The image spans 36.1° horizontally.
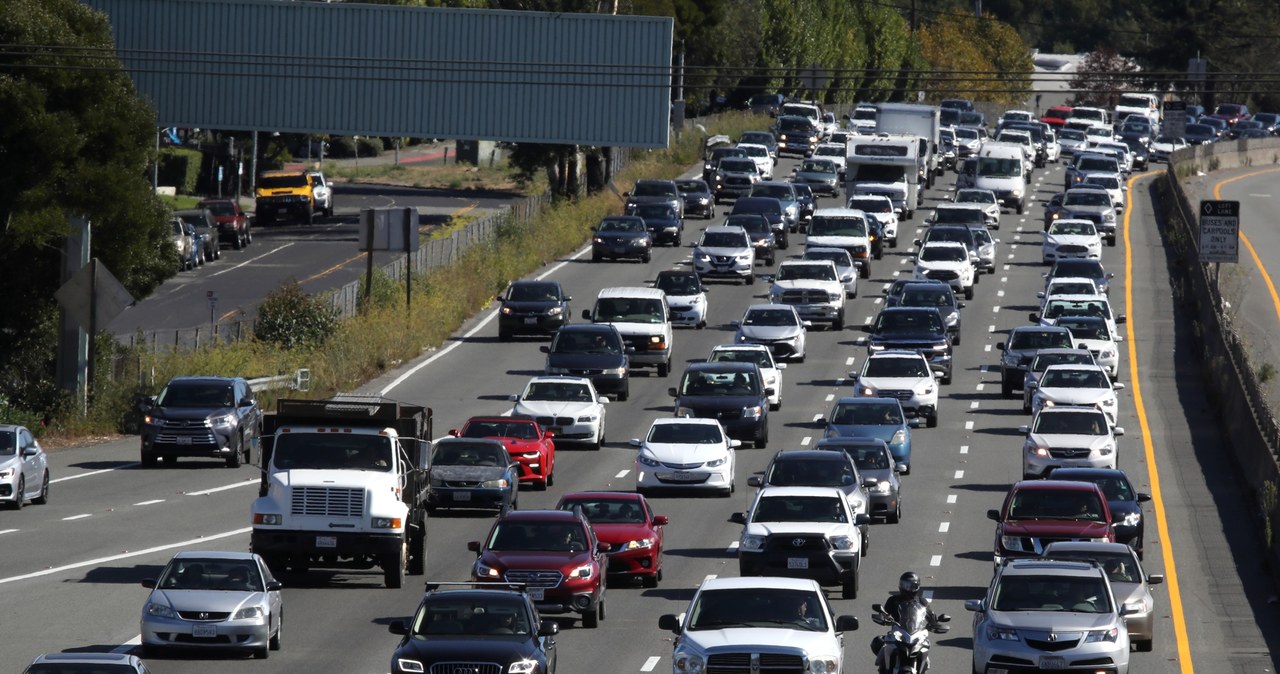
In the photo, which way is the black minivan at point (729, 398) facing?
toward the camera

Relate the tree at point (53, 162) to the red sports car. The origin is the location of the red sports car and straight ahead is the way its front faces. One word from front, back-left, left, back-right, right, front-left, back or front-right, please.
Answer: back-right

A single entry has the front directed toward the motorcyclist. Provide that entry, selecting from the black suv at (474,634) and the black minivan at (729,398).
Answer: the black minivan at (729,398)

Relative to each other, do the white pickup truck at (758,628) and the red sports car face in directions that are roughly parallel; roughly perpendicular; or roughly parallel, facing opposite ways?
roughly parallel

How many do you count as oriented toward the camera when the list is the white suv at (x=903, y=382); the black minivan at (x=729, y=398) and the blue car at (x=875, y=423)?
3

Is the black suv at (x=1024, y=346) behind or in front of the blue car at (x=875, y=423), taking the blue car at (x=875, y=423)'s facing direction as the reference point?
behind

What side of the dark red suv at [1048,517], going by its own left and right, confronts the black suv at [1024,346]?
back

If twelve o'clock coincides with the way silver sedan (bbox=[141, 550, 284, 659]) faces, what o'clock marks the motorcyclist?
The motorcyclist is roughly at 10 o'clock from the silver sedan.

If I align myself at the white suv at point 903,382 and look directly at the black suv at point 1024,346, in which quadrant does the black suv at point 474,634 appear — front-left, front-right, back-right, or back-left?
back-right

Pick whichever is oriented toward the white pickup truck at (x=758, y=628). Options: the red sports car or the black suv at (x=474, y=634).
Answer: the red sports car

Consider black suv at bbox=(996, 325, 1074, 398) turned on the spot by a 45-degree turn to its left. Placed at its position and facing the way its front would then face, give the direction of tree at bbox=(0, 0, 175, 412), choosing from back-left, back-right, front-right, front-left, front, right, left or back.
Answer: back-right

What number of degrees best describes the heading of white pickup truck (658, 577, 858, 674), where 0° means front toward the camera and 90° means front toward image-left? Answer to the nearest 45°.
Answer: approximately 0°

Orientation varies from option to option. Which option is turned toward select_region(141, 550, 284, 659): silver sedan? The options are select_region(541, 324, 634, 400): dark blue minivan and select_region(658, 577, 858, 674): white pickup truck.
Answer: the dark blue minivan

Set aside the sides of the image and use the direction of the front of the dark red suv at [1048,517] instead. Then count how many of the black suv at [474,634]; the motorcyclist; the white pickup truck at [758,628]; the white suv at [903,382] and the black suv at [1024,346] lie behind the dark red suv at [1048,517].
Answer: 2

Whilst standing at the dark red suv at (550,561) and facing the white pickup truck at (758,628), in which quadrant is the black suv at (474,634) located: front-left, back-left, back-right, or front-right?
front-right

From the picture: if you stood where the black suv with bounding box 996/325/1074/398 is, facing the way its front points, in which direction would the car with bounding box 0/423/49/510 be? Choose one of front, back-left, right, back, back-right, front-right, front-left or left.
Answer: front-right

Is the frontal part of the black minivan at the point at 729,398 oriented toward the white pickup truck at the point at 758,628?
yes

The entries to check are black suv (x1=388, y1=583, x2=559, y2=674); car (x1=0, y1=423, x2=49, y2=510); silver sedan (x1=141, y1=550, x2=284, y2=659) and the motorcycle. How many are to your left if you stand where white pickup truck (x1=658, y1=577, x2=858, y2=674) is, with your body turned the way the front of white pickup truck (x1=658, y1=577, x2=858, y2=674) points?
1

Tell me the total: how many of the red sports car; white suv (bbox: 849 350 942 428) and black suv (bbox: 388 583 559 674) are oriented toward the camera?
3
